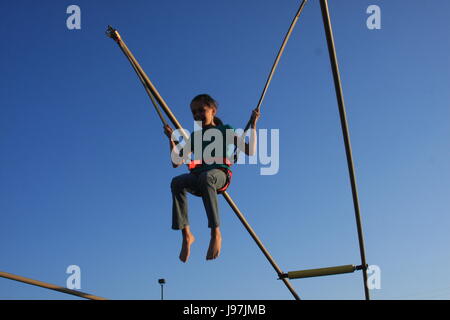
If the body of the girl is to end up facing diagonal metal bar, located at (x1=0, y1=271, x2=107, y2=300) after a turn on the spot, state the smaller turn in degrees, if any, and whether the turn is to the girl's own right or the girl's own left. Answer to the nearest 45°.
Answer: approximately 45° to the girl's own right

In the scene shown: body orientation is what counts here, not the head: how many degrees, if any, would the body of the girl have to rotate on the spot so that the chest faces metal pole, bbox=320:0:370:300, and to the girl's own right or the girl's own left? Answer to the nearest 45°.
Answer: approximately 135° to the girl's own left

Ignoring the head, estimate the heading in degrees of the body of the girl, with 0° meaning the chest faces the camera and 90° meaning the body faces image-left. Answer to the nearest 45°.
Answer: approximately 45°
